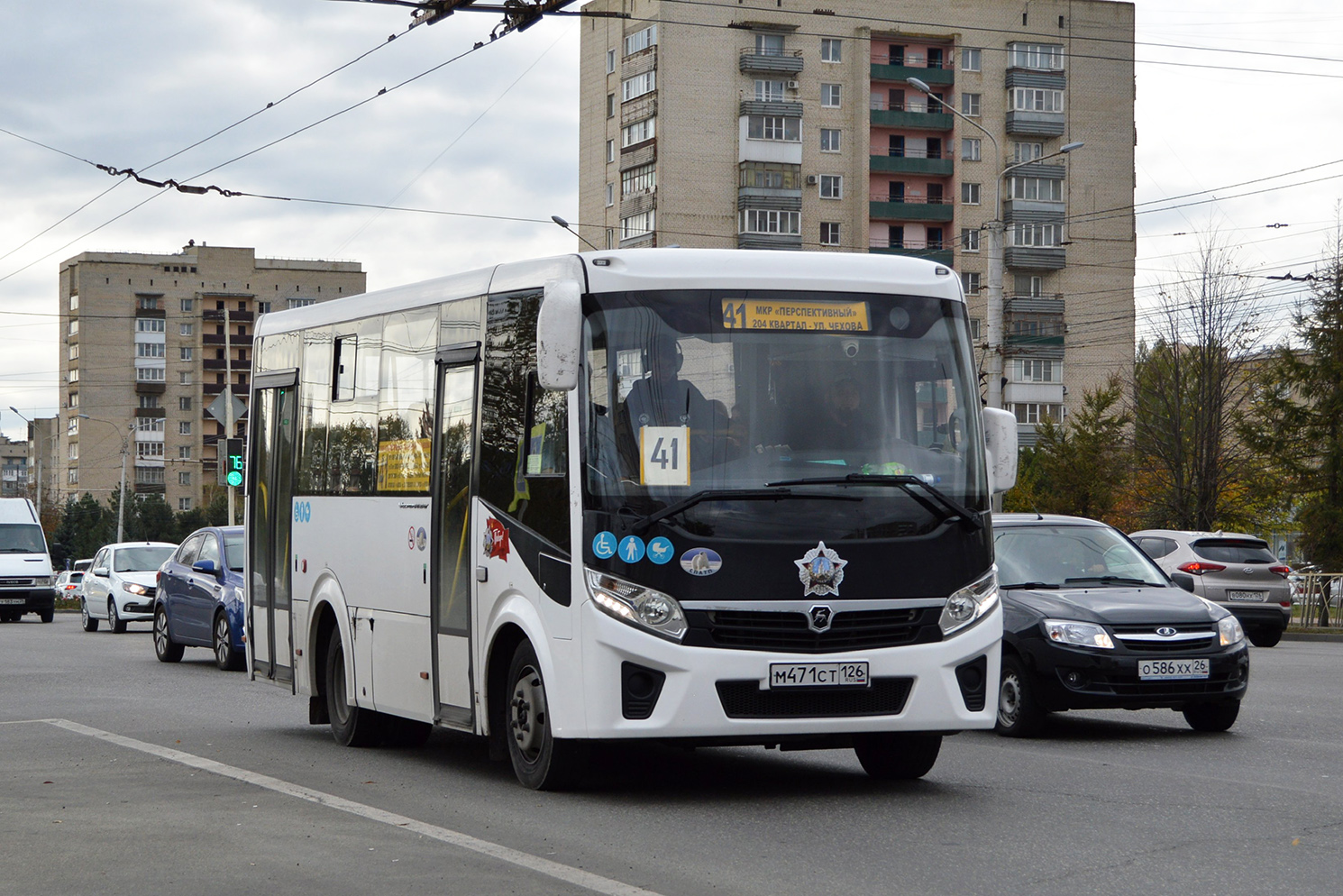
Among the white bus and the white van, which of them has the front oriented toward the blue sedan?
the white van

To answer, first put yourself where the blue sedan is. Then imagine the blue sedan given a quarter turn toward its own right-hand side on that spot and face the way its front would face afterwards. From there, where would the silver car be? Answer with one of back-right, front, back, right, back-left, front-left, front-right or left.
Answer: back-left

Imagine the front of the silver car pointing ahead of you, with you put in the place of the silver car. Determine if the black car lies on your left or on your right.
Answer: on your left

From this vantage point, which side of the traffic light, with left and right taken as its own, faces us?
front

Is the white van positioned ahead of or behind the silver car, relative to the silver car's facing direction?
ahead

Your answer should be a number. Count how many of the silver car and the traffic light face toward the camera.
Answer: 1

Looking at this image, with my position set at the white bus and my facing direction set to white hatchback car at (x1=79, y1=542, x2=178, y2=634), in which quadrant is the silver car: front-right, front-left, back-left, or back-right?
front-right

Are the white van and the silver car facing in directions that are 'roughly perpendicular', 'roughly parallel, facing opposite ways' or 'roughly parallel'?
roughly parallel, facing opposite ways

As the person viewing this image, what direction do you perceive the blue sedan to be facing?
facing the viewer and to the right of the viewer

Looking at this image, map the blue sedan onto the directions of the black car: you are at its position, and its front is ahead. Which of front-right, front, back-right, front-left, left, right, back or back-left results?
back

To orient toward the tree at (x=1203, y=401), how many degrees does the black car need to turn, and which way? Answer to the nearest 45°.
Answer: approximately 135° to its left

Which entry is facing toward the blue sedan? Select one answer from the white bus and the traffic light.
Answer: the traffic light

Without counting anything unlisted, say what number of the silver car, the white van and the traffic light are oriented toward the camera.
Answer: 2

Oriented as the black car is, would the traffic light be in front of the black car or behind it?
behind

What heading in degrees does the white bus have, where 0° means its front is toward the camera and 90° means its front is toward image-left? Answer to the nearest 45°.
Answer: approximately 315°

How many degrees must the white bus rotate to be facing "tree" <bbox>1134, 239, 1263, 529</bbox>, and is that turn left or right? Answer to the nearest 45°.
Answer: approximately 135° to its left

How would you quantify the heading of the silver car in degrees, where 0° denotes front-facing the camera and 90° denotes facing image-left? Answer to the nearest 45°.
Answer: approximately 135°

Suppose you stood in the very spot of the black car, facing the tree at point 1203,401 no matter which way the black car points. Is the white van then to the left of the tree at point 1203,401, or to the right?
left
